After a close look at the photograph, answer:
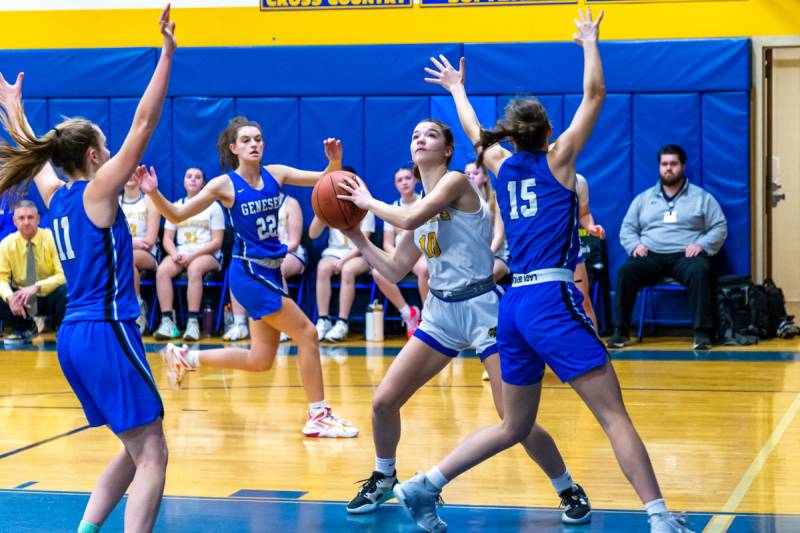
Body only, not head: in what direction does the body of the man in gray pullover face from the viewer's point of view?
toward the camera

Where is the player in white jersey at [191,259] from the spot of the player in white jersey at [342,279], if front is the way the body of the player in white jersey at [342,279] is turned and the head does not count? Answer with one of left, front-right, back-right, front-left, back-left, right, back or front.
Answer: right

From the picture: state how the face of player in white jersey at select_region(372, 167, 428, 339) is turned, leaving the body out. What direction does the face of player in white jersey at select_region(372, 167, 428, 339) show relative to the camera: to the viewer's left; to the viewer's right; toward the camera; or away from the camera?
toward the camera

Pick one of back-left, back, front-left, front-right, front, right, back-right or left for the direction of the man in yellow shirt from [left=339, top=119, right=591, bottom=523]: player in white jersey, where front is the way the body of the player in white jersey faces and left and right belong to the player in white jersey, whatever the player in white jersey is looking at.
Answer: right

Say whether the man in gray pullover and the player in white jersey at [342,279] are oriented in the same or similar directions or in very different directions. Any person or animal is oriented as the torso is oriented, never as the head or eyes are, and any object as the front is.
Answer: same or similar directions

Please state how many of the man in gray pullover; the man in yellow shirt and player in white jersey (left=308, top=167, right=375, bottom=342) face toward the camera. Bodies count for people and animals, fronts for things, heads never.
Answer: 3

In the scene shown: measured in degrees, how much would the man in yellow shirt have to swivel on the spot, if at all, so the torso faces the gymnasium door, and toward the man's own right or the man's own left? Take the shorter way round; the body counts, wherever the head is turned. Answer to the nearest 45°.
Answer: approximately 90° to the man's own left

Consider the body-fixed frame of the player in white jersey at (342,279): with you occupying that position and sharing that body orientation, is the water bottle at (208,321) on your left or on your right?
on your right

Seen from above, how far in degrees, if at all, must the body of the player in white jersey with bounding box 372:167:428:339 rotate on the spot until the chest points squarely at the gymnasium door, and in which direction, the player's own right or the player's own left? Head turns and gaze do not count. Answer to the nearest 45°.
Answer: approximately 135° to the player's own left

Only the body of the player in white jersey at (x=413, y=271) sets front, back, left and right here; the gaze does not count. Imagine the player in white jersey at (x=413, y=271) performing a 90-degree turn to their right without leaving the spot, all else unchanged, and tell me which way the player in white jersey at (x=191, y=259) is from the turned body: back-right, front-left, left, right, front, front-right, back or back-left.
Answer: front

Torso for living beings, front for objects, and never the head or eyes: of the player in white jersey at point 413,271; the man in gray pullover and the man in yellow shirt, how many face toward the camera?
3

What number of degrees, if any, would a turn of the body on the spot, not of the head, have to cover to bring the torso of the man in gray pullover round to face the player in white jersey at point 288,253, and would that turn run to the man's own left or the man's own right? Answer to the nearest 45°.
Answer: approximately 90° to the man's own right

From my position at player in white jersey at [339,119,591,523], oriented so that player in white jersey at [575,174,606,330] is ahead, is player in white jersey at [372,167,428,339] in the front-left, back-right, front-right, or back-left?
front-left

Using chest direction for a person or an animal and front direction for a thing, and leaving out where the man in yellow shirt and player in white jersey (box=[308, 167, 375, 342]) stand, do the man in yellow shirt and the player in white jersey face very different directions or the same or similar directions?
same or similar directions

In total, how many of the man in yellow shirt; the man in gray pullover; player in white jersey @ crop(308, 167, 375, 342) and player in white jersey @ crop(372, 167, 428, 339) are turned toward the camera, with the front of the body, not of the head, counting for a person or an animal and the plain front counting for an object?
4
